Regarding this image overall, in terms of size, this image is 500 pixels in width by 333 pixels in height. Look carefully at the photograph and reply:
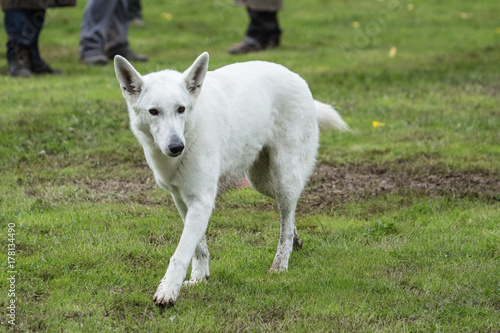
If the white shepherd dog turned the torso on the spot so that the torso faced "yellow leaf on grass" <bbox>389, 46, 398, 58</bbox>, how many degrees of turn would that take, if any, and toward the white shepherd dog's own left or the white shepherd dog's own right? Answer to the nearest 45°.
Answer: approximately 135° to the white shepherd dog's own right

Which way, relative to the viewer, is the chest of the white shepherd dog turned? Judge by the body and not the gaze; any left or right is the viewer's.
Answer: facing the viewer and to the left of the viewer

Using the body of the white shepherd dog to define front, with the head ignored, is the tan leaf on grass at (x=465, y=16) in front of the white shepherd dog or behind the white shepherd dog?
behind

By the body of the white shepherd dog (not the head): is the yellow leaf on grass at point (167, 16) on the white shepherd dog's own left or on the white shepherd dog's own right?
on the white shepherd dog's own right

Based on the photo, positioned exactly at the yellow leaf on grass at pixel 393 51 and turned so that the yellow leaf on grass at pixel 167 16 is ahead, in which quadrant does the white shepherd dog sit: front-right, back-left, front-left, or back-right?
back-left
